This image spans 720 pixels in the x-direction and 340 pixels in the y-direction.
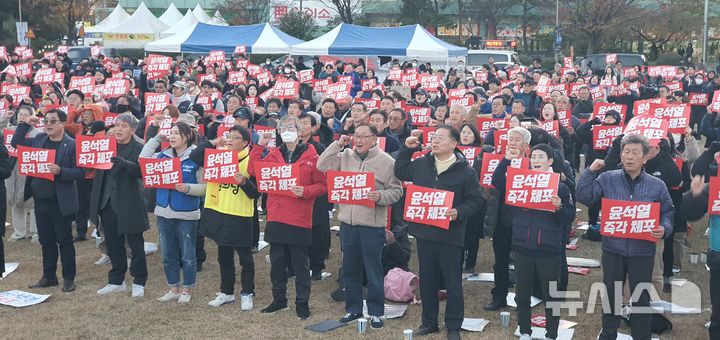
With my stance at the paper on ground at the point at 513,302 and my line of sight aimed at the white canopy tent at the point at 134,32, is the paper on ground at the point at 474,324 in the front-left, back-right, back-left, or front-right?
back-left

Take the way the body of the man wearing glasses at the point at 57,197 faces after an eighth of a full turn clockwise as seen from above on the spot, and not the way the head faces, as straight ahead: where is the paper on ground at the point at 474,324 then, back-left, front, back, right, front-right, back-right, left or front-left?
back-left

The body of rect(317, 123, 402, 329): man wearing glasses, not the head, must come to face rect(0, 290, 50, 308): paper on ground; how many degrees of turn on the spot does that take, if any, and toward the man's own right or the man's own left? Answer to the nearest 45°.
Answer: approximately 45° to the man's own right

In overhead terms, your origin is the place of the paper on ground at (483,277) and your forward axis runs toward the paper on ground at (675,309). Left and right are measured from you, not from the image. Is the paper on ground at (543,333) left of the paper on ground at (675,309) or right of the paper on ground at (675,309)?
right

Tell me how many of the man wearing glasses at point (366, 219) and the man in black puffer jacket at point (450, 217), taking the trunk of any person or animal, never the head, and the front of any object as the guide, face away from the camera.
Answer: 0

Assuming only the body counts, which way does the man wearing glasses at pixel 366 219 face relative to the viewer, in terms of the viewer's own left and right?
facing the viewer and to the left of the viewer

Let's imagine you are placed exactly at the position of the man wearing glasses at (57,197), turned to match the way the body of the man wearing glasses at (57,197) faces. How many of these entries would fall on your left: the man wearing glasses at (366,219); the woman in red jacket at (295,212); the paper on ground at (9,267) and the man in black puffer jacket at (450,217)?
3

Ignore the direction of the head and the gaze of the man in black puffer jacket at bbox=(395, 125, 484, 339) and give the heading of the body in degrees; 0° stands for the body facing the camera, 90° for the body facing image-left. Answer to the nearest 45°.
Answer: approximately 45°

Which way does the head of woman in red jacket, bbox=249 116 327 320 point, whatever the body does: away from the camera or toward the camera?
toward the camera

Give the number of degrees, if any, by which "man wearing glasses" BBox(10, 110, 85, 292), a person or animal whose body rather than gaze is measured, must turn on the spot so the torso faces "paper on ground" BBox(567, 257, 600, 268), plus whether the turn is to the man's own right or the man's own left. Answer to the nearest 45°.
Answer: approximately 135° to the man's own left

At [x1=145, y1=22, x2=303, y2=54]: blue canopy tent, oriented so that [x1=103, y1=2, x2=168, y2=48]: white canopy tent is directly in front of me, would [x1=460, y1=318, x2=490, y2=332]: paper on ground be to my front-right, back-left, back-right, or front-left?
back-left

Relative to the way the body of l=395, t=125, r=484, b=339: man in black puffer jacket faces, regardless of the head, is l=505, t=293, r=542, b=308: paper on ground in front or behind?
behind

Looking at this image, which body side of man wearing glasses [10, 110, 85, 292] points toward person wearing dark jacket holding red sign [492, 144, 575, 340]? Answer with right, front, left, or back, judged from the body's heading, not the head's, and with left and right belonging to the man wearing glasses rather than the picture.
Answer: left

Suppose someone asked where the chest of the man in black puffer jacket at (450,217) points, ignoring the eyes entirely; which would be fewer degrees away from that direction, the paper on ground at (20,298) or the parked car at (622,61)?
the paper on ground

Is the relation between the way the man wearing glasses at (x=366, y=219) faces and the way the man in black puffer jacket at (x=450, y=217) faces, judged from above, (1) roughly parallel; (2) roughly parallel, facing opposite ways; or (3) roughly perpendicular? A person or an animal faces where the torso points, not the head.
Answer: roughly parallel

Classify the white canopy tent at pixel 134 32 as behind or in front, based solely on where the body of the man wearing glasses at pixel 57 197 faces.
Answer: behind

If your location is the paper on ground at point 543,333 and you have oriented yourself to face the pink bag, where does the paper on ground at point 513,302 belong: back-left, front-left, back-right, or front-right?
front-right
